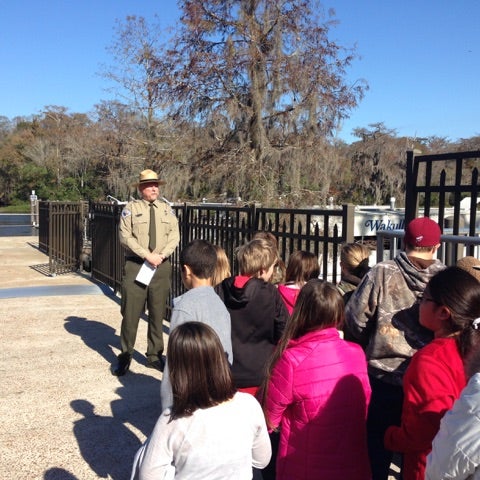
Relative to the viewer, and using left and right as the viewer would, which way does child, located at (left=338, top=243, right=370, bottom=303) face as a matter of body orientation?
facing away from the viewer and to the left of the viewer

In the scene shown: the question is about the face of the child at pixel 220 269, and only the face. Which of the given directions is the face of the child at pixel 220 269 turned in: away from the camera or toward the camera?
away from the camera

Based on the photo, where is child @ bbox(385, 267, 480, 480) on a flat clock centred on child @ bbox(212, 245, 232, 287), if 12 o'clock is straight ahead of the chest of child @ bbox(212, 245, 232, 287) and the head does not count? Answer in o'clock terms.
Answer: child @ bbox(385, 267, 480, 480) is roughly at 5 o'clock from child @ bbox(212, 245, 232, 287).

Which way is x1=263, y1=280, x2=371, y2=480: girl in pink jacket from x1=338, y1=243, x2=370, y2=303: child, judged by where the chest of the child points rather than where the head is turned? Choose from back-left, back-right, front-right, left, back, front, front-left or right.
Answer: back-left

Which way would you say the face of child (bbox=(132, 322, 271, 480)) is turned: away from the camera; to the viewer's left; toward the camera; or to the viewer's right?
away from the camera

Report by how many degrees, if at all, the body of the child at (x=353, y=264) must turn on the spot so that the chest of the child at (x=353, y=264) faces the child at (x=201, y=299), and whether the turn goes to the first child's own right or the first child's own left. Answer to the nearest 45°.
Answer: approximately 90° to the first child's own left

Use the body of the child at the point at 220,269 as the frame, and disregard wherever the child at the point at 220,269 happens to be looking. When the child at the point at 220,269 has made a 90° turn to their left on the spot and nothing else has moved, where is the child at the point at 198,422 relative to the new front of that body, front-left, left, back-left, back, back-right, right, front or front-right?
left

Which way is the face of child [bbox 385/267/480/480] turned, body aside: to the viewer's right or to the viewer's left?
to the viewer's left

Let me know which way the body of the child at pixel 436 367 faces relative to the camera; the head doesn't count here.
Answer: to the viewer's left

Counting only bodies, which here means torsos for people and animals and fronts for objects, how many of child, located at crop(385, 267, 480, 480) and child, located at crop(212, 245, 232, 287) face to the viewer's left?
1

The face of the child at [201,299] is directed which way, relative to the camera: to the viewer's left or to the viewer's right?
to the viewer's left

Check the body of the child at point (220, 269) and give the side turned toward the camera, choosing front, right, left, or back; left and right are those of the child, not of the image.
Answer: back

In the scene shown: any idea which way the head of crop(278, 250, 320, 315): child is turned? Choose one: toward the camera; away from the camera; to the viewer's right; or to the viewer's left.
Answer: away from the camera

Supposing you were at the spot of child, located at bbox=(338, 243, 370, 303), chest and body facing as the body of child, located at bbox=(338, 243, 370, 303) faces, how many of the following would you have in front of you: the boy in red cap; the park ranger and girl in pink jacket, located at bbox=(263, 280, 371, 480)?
1
